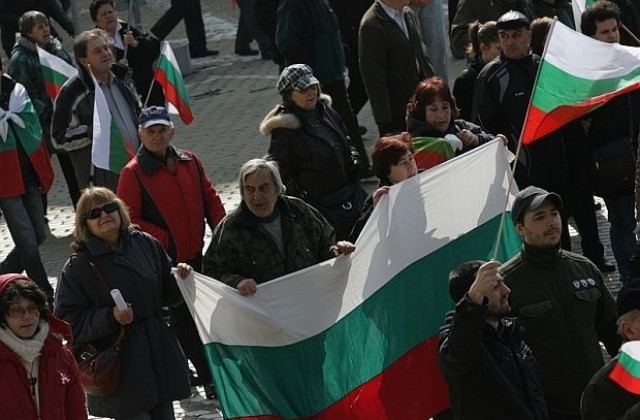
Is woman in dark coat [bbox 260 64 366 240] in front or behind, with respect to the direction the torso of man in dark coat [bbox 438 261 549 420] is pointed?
behind

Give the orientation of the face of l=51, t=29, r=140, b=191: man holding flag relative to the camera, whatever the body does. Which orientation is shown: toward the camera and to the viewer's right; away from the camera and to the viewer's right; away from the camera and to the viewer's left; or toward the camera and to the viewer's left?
toward the camera and to the viewer's right

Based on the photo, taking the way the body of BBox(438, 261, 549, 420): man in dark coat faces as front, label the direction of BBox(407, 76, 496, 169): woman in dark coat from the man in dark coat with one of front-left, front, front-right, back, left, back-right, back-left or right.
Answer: back-left

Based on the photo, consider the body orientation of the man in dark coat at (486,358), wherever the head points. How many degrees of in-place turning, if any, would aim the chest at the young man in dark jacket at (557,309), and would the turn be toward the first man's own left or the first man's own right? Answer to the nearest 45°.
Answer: approximately 90° to the first man's own left
